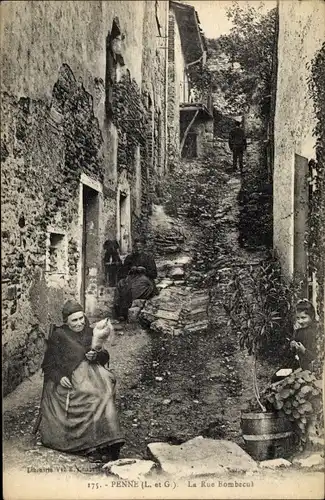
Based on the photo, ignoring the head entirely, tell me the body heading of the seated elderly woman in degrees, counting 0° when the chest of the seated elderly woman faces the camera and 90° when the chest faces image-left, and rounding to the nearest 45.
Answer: approximately 315°

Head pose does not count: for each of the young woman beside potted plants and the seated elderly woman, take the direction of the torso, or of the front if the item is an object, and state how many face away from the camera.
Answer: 0

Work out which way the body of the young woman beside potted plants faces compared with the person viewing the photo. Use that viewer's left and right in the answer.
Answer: facing the viewer and to the left of the viewer
